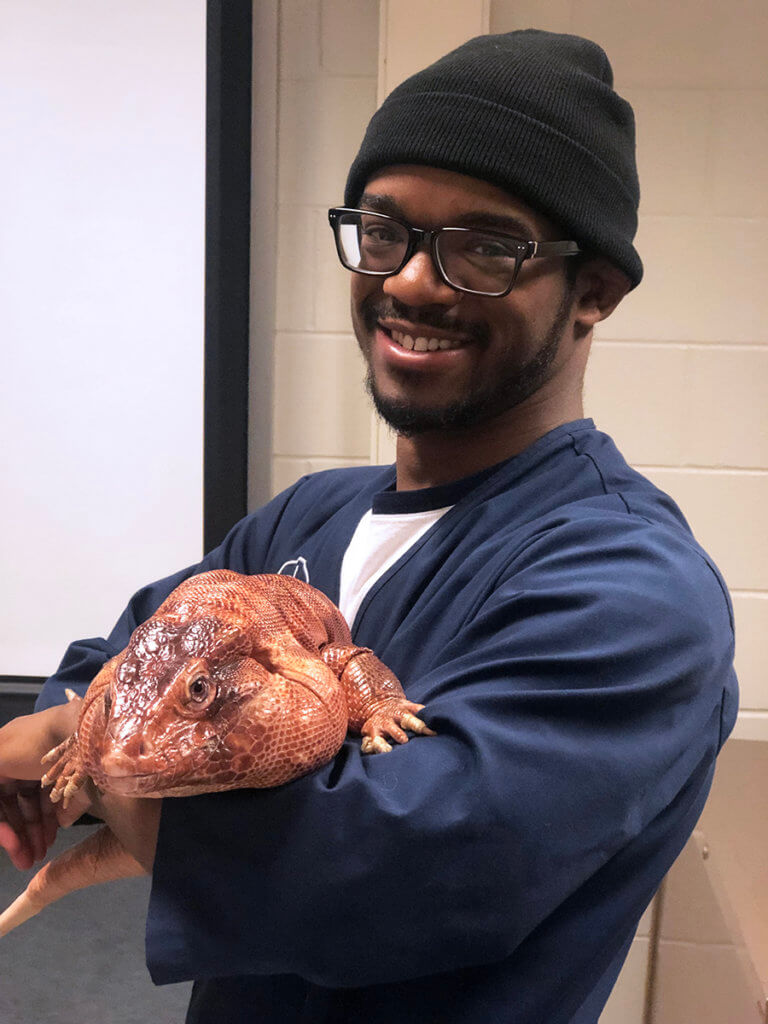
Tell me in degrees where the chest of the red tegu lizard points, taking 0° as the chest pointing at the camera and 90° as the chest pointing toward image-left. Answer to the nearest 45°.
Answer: approximately 45°

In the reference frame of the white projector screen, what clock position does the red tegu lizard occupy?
The red tegu lizard is roughly at 12 o'clock from the white projector screen.

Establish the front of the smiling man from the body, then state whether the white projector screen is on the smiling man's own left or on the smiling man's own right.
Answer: on the smiling man's own right

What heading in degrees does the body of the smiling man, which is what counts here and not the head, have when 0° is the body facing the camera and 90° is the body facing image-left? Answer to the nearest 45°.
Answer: approximately 45°

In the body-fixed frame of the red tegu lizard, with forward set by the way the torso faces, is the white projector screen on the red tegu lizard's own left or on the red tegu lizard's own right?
on the red tegu lizard's own right

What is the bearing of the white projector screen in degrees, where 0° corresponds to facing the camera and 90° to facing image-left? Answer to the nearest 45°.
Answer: approximately 0°
